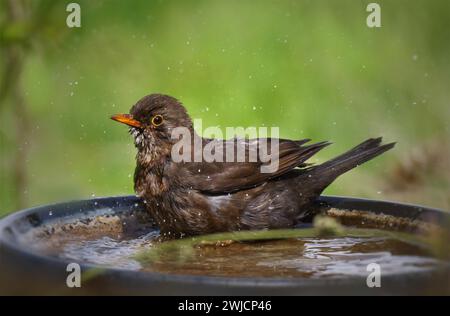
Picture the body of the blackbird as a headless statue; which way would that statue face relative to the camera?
to the viewer's left
